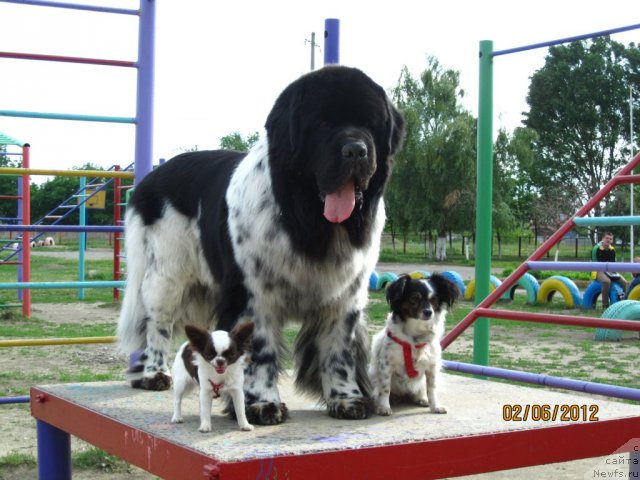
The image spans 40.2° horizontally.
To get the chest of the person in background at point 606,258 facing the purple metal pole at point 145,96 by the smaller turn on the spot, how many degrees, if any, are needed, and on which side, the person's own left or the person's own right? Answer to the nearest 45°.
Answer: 0° — they already face it

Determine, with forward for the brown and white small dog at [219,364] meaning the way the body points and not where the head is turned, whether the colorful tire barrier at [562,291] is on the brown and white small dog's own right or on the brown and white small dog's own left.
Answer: on the brown and white small dog's own left

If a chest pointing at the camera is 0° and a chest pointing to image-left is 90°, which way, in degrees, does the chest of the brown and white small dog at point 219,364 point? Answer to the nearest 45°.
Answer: approximately 315°

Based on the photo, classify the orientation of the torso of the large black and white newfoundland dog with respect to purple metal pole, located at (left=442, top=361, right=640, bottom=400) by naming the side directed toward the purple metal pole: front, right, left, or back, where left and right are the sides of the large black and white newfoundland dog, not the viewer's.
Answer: left
